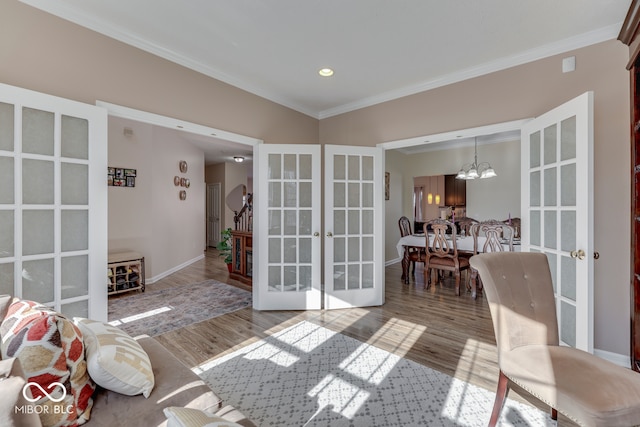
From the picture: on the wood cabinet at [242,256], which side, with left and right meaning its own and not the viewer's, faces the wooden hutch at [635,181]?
left

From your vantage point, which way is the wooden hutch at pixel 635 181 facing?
to the viewer's left

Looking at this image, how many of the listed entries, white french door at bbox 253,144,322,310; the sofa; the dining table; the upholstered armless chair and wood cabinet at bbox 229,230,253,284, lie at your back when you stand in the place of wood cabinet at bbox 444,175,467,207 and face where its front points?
0

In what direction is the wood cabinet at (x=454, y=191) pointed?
toward the camera

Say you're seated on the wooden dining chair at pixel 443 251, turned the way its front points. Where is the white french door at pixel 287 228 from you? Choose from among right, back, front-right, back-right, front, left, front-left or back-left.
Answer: back

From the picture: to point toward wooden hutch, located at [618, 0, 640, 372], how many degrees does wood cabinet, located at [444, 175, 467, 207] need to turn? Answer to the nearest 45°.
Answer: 0° — it already faces it

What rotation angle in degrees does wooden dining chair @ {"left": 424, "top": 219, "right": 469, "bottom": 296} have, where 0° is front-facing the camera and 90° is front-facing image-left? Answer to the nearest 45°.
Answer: approximately 225°

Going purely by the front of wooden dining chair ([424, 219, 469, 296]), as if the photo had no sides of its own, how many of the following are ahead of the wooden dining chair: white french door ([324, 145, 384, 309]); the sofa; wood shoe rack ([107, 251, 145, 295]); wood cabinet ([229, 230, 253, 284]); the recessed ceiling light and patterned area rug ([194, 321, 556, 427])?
0

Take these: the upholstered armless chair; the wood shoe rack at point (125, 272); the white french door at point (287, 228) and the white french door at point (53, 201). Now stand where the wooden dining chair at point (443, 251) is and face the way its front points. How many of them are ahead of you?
0

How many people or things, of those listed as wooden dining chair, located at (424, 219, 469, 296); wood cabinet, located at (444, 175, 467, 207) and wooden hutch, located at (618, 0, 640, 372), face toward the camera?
1

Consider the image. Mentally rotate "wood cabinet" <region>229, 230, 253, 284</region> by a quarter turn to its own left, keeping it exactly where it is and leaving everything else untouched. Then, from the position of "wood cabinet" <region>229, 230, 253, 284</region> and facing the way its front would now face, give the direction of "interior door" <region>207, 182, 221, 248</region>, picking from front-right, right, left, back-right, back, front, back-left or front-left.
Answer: back-left

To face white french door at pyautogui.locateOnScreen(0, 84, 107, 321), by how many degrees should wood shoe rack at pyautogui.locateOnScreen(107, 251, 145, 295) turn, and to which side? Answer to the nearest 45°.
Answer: approximately 45° to its right

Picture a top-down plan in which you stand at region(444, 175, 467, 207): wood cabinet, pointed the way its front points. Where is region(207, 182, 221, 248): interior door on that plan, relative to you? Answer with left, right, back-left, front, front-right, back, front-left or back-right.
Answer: right

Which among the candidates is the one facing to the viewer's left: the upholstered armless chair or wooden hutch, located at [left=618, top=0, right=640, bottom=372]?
the wooden hutch

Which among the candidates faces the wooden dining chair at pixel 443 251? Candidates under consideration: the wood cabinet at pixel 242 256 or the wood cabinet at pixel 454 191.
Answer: the wood cabinet at pixel 454 191

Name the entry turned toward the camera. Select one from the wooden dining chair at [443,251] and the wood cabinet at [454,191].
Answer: the wood cabinet

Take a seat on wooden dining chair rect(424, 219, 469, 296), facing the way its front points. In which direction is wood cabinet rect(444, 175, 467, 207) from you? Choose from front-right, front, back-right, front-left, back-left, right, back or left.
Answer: front-left

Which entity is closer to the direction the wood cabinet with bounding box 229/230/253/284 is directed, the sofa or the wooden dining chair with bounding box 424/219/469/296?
the sofa

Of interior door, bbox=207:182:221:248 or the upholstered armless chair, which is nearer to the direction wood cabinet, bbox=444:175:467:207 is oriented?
the upholstered armless chair

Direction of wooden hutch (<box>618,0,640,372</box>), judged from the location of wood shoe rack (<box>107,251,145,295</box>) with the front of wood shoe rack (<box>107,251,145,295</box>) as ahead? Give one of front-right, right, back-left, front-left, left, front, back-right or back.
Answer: front
